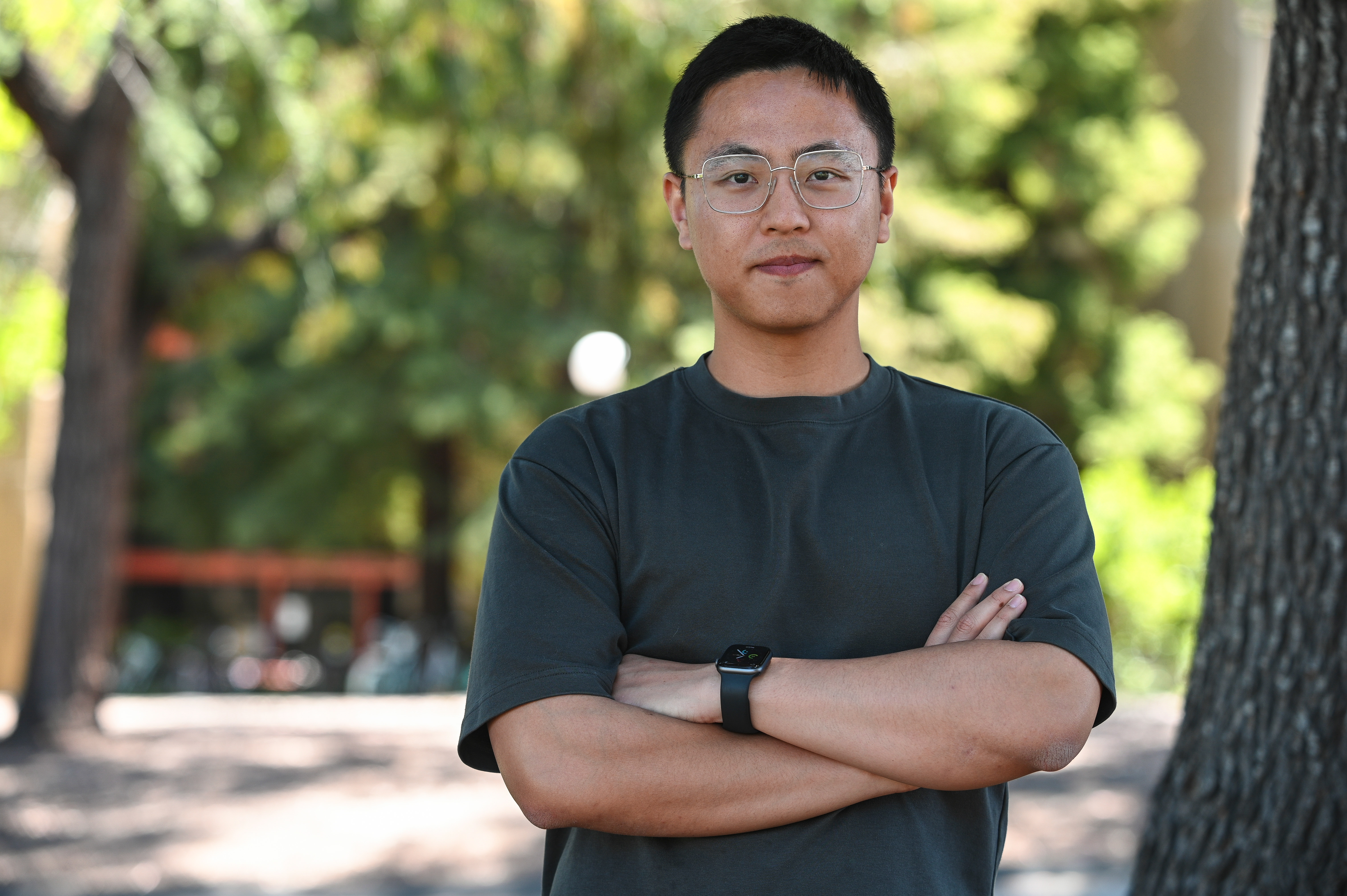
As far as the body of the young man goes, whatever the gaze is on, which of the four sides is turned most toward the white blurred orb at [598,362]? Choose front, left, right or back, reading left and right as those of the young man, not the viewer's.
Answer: back

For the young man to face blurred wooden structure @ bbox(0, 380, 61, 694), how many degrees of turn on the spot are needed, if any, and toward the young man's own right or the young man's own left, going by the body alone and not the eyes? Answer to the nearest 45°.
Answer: approximately 135° to the young man's own right

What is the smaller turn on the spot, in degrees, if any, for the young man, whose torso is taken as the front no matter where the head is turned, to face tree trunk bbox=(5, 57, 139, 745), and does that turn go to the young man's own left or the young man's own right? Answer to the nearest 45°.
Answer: approximately 135° to the young man's own right

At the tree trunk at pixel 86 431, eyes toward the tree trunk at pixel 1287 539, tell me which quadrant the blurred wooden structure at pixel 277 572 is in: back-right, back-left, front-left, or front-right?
back-left

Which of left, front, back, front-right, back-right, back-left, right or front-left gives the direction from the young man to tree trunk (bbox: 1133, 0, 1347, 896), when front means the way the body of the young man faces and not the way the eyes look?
back-left

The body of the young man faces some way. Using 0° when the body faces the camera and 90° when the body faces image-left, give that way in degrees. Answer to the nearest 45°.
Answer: approximately 0°

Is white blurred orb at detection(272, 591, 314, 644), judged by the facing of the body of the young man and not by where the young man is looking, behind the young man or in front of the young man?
behind

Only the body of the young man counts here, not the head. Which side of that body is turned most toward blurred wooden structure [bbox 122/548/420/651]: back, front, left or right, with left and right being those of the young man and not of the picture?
back

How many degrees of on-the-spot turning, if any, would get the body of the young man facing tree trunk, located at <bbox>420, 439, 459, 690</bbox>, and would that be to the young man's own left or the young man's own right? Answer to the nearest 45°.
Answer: approximately 180°
